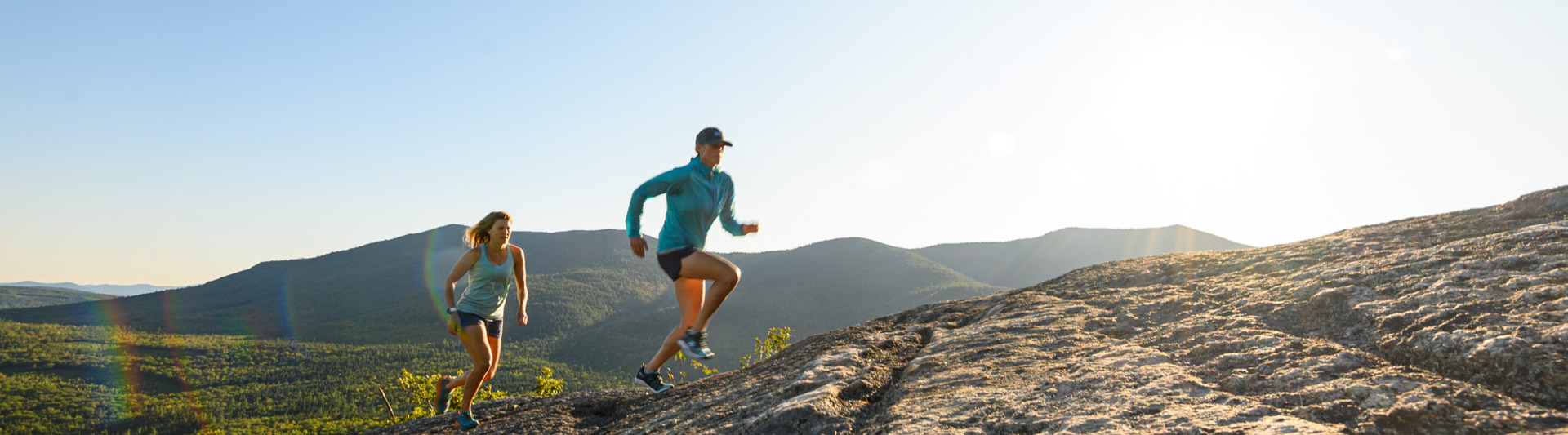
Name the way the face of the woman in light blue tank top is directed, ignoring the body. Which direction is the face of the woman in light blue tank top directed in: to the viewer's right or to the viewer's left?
to the viewer's right

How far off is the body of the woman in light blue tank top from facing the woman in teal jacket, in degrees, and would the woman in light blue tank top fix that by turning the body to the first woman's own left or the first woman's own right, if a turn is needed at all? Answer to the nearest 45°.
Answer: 0° — they already face them

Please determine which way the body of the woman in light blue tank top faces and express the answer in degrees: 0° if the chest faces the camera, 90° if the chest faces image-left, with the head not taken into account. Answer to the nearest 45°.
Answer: approximately 315°
